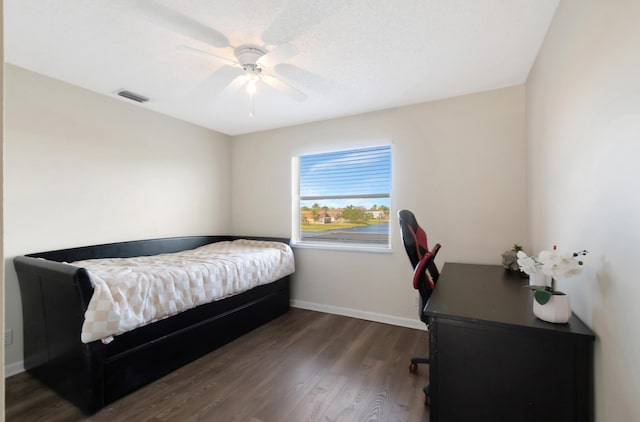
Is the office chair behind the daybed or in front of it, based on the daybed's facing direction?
in front

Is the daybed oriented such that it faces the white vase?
yes

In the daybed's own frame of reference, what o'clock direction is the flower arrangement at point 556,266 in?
The flower arrangement is roughly at 12 o'clock from the daybed.

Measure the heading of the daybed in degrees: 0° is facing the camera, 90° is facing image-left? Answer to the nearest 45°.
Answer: approximately 315°

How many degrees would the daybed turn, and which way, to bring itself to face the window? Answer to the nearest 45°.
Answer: approximately 45° to its left
